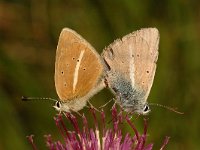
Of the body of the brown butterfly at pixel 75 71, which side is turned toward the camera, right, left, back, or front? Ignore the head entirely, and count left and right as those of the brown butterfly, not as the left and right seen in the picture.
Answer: left

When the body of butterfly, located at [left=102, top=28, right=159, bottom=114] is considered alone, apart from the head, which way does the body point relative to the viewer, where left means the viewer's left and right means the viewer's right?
facing to the right of the viewer

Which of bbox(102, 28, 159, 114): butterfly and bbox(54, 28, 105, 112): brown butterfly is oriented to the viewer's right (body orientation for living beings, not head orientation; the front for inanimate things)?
bbox(102, 28, 159, 114): butterfly

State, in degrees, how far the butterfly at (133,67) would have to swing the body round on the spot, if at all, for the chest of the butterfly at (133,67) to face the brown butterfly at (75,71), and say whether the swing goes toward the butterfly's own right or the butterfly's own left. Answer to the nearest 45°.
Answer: approximately 180°

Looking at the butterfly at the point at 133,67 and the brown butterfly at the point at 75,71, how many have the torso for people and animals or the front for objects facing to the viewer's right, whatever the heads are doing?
1

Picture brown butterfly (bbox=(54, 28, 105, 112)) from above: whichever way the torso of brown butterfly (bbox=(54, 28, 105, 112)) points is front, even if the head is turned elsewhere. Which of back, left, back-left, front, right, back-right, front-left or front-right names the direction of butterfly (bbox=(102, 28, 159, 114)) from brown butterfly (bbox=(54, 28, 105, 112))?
back

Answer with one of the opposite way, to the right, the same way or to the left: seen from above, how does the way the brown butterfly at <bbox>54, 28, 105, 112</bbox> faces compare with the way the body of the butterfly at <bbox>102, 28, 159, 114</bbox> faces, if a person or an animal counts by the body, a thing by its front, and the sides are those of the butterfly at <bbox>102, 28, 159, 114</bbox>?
the opposite way
